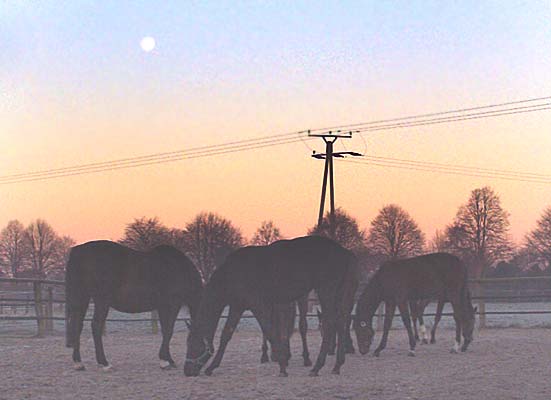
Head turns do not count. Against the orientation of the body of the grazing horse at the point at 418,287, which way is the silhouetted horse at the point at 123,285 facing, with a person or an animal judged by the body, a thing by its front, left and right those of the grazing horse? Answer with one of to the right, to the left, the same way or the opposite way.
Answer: the opposite way

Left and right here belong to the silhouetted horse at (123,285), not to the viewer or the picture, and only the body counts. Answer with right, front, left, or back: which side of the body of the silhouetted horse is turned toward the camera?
right

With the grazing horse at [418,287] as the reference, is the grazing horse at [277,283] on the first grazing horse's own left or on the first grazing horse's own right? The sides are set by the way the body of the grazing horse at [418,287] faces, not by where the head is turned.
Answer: on the first grazing horse's own left

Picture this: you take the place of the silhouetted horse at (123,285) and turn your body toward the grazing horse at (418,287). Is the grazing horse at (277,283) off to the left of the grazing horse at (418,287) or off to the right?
right

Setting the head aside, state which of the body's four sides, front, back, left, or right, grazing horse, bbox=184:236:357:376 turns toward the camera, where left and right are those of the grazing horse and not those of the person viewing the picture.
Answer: left

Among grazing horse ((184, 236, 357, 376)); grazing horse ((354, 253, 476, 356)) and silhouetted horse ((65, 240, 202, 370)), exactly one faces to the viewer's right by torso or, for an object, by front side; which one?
the silhouetted horse

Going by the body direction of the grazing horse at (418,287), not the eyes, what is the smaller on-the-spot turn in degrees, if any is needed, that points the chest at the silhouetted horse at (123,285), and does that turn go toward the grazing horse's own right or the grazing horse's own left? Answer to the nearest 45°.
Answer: approximately 45° to the grazing horse's own left

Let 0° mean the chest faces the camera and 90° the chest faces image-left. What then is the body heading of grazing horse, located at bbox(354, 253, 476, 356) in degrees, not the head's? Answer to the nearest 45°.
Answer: approximately 90°

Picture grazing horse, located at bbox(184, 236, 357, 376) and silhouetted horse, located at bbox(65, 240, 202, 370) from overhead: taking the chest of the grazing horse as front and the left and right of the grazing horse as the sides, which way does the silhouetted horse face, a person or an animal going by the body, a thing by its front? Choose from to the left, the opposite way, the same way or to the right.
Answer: the opposite way

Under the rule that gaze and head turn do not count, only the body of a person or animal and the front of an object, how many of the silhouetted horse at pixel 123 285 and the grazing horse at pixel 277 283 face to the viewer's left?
1

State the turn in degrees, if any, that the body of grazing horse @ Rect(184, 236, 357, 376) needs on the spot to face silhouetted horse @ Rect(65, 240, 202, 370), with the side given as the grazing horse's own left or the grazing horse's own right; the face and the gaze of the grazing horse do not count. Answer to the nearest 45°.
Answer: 0° — it already faces it

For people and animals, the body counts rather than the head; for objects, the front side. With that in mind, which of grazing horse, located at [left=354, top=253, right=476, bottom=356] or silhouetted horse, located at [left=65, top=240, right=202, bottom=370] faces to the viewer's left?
the grazing horse

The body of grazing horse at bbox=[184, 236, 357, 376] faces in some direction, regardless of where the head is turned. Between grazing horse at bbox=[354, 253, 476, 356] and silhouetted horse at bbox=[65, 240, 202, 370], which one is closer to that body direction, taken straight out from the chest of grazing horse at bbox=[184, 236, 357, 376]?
the silhouetted horse
